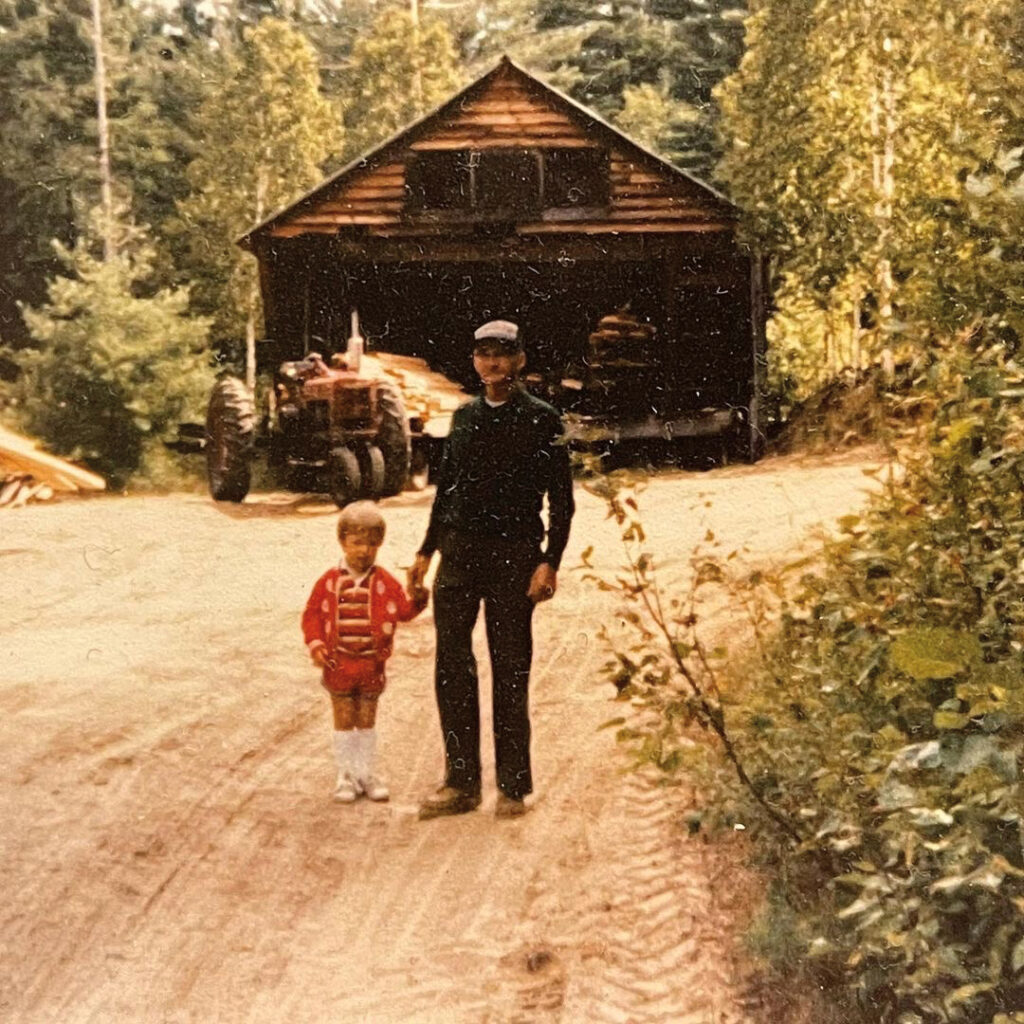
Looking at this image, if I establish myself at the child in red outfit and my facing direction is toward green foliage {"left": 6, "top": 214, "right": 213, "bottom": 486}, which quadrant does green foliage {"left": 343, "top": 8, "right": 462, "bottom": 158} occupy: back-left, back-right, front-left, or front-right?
front-right

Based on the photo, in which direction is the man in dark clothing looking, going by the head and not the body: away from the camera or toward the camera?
toward the camera

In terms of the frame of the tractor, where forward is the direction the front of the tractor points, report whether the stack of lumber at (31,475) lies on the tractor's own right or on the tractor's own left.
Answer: on the tractor's own right

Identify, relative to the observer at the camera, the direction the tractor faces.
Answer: facing the viewer and to the right of the viewer

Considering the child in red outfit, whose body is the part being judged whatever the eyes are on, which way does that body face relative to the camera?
toward the camera

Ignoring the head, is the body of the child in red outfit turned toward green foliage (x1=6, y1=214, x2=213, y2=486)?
no

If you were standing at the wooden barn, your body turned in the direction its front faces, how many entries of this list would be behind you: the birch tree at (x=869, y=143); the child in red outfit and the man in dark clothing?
0

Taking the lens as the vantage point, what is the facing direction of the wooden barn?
facing the viewer

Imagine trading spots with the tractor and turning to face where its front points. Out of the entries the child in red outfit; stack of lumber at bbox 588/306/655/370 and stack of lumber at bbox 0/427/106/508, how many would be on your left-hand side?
1

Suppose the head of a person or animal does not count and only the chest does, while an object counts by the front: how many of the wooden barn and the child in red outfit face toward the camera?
2

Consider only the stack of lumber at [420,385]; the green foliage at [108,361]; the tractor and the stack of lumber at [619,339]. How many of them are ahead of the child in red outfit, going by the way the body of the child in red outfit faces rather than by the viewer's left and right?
0

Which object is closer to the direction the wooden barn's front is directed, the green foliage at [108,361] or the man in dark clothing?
the man in dark clothing

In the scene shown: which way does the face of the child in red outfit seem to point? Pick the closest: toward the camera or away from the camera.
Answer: toward the camera

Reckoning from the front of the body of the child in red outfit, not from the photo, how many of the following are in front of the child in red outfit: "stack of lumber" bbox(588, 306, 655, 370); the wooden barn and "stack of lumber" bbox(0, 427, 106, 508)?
0
